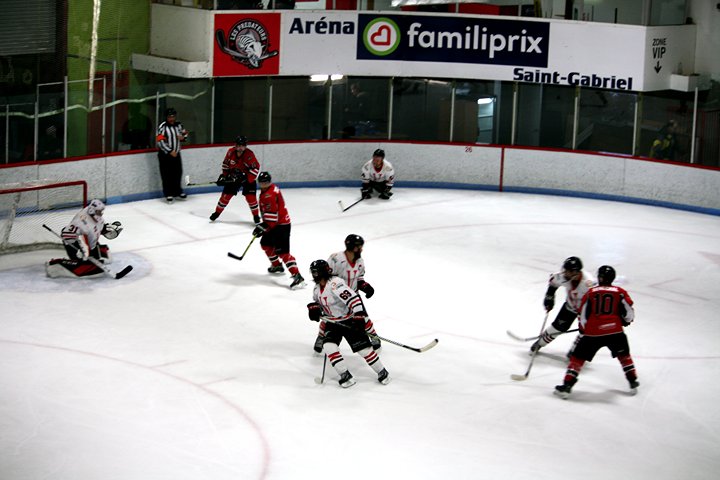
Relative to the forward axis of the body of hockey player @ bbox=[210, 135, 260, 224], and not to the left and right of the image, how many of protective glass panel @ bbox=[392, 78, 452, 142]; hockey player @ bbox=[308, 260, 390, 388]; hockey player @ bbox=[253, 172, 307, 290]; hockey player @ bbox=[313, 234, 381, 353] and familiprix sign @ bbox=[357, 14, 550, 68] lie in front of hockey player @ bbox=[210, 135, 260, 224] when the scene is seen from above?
3

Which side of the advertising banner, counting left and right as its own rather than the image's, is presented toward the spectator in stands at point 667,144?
left

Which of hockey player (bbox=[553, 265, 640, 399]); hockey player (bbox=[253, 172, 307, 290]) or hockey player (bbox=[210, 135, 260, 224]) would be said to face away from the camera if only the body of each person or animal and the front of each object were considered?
hockey player (bbox=[553, 265, 640, 399])

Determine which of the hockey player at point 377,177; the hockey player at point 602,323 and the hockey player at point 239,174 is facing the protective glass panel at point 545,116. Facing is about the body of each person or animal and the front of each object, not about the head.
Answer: the hockey player at point 602,323

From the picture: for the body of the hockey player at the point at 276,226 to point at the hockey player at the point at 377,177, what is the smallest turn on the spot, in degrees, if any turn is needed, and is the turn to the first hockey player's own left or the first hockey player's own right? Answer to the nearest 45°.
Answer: approximately 90° to the first hockey player's own right

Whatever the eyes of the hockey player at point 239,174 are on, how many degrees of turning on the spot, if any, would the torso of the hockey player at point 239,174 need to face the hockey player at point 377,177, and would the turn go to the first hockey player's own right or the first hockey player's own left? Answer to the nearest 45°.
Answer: approximately 135° to the first hockey player's own left

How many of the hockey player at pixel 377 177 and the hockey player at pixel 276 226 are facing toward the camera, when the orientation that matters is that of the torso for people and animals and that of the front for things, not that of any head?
1
